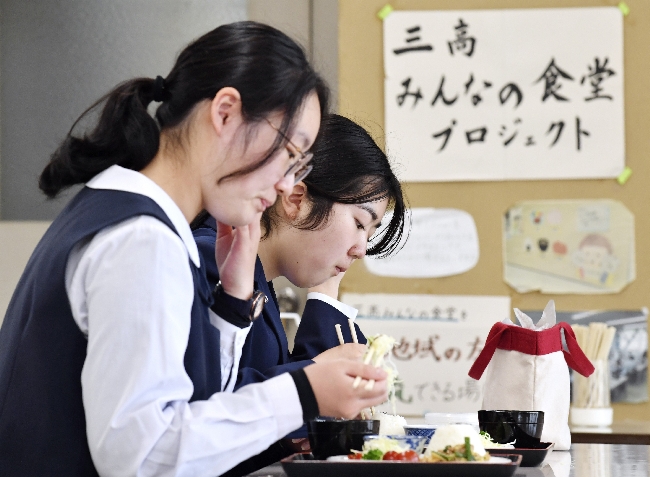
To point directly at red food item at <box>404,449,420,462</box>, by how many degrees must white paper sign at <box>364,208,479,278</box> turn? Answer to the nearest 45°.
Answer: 0° — it already faces it

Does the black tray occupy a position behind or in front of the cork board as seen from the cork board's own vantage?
in front

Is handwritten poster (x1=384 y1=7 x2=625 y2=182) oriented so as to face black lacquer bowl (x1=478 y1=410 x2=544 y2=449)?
yes

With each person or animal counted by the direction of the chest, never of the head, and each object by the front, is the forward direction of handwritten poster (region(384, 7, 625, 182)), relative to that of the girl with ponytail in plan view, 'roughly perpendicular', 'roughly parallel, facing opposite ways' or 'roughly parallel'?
roughly perpendicular

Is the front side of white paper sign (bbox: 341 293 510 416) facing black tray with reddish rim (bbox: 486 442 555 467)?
yes

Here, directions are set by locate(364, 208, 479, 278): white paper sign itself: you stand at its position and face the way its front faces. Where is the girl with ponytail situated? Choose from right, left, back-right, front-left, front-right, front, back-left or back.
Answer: front

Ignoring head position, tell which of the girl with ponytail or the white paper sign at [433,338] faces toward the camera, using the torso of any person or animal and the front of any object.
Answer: the white paper sign

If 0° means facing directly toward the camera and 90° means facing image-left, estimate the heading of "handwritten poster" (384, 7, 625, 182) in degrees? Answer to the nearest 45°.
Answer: approximately 0°

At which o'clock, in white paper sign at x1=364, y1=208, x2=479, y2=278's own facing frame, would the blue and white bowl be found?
The blue and white bowl is roughly at 12 o'clock from the white paper sign.

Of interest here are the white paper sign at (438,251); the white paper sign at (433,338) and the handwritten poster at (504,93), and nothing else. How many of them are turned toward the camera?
3

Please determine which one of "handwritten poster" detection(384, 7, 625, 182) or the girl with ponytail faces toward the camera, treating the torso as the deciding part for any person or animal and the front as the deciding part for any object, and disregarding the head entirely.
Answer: the handwritten poster

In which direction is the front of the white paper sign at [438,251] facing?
toward the camera

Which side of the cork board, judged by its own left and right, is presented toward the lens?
front

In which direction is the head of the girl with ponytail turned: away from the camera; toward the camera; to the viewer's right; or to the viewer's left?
to the viewer's right

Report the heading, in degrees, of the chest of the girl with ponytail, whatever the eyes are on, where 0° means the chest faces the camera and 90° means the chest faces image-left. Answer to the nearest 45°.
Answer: approximately 270°

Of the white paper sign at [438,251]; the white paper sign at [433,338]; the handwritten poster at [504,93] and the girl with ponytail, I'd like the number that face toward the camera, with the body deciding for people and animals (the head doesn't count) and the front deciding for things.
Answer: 3
